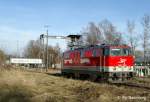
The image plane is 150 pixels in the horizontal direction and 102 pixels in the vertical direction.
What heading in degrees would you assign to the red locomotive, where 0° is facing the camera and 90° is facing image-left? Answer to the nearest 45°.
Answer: approximately 315°
